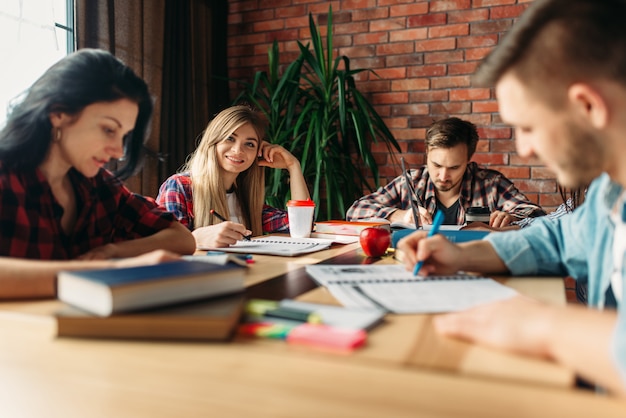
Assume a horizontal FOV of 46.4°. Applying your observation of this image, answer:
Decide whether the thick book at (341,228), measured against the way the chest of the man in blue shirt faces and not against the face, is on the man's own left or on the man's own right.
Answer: on the man's own right

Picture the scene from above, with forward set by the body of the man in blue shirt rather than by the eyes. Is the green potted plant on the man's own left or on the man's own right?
on the man's own right

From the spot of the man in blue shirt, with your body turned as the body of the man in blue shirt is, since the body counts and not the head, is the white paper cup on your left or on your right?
on your right

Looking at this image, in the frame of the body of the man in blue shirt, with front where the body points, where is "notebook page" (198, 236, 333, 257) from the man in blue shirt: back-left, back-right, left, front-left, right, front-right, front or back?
front-right

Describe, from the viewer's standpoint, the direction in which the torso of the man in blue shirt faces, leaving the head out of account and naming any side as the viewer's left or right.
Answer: facing to the left of the viewer

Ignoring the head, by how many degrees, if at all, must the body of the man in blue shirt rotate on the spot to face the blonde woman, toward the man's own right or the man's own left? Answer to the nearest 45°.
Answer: approximately 45° to the man's own right
